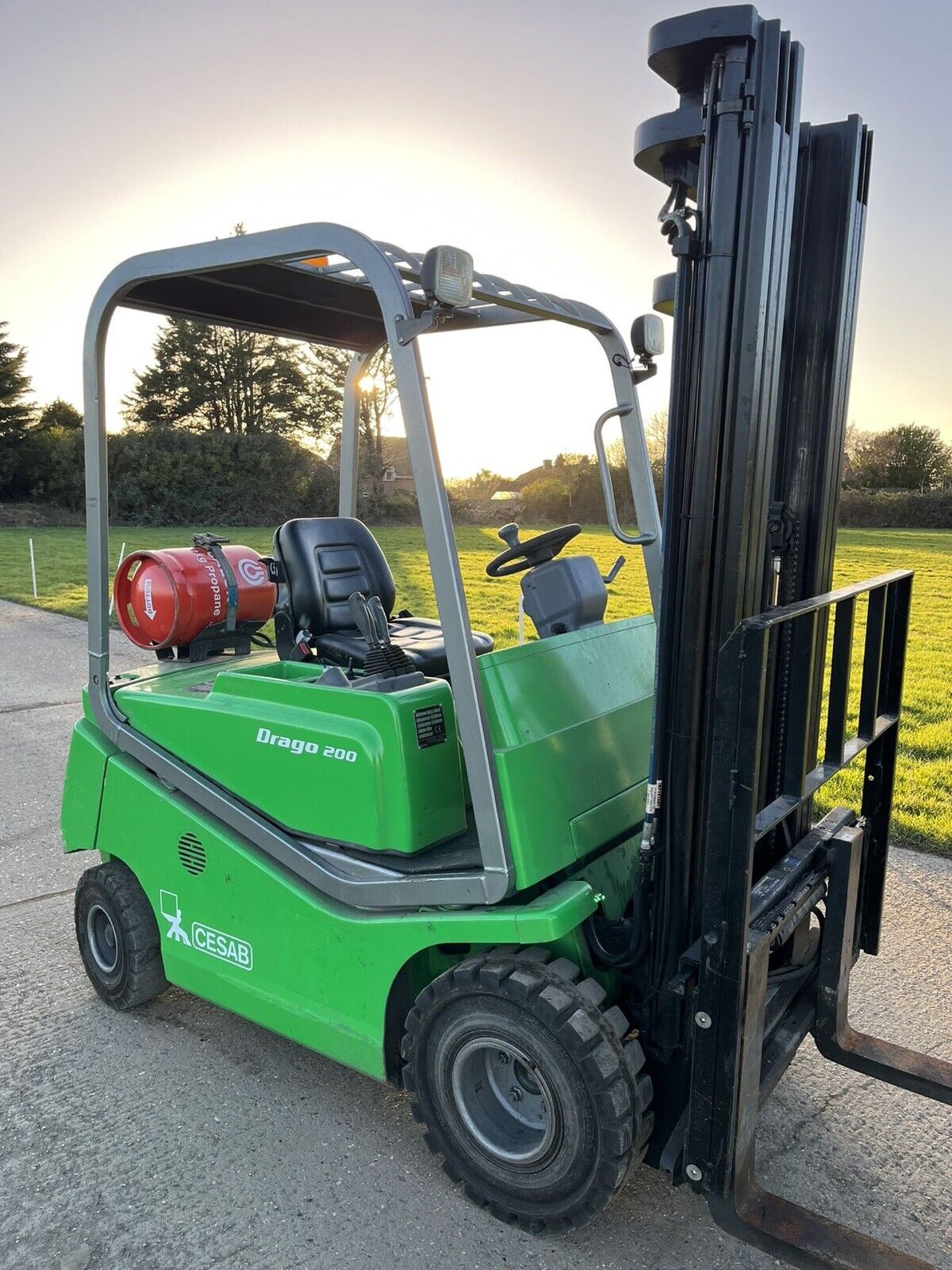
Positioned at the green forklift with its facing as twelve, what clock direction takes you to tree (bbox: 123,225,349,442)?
The tree is roughly at 7 o'clock from the green forklift.

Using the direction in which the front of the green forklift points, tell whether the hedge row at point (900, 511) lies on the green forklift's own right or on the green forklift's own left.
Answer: on the green forklift's own left

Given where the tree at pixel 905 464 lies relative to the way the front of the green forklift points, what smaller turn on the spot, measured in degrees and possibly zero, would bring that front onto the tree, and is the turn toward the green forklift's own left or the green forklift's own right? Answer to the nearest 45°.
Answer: approximately 135° to the green forklift's own left

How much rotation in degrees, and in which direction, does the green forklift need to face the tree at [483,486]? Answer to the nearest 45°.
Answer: approximately 135° to its left

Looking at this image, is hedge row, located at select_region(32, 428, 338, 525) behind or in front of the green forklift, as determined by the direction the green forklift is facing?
behind

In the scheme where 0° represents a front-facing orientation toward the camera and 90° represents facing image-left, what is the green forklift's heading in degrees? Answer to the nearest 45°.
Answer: approximately 315°

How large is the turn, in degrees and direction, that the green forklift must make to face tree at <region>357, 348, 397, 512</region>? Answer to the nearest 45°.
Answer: approximately 180°

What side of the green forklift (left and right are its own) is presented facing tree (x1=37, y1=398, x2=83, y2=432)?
back
